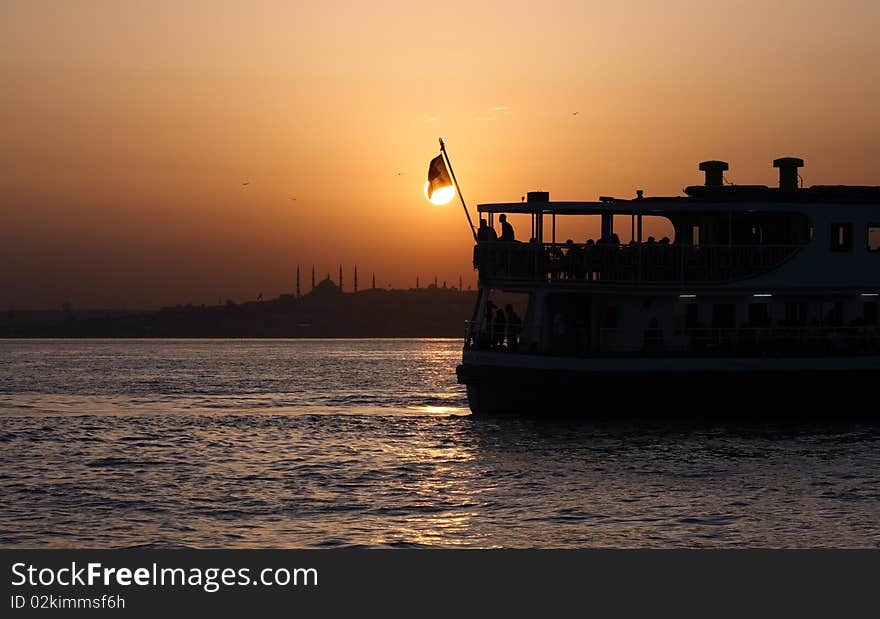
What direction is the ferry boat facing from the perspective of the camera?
to the viewer's right
